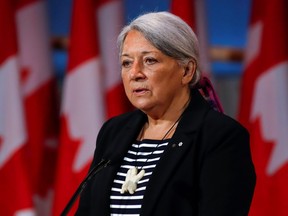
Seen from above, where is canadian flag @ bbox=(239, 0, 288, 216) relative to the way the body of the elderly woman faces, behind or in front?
behind

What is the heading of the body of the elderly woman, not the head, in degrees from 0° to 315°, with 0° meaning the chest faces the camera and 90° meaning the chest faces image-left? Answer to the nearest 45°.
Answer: approximately 45°

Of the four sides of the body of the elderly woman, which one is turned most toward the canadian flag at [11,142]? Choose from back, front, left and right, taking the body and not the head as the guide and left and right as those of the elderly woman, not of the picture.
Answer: right

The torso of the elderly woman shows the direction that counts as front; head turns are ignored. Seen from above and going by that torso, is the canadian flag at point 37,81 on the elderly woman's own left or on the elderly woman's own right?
on the elderly woman's own right

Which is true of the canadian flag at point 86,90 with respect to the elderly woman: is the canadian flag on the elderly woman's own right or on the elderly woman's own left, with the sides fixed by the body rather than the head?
on the elderly woman's own right
